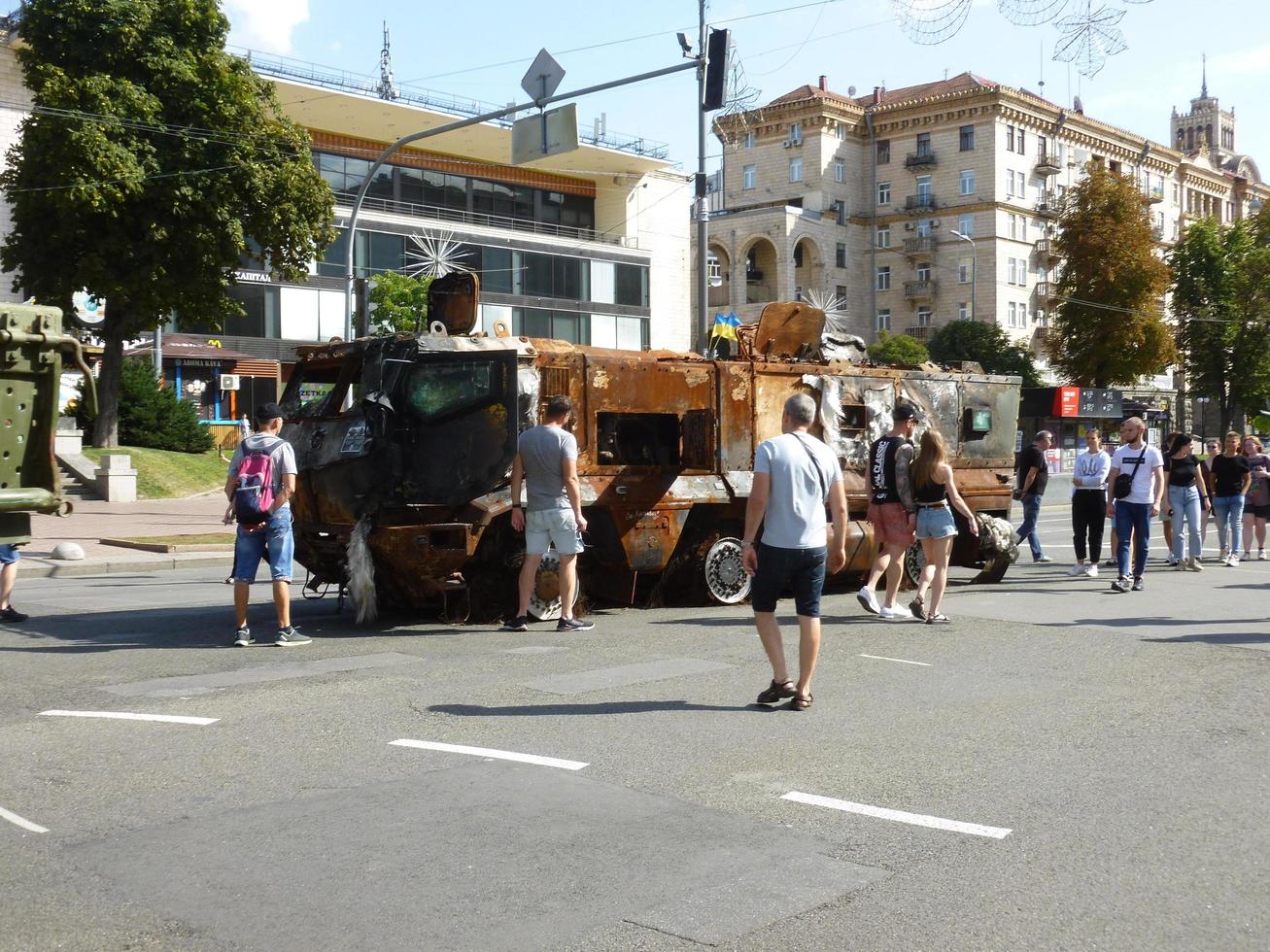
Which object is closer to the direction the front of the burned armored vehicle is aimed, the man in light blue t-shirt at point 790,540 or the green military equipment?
the green military equipment

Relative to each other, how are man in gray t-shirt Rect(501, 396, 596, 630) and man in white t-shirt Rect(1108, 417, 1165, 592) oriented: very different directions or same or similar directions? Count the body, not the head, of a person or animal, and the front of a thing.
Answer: very different directions

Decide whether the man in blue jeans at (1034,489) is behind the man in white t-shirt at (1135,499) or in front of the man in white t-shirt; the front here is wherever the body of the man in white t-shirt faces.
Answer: behind

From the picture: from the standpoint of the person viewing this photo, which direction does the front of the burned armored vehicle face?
facing the viewer and to the left of the viewer

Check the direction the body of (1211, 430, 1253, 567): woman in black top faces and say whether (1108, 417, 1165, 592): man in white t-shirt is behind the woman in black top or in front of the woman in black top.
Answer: in front

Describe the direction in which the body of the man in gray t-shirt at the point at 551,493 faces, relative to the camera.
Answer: away from the camera

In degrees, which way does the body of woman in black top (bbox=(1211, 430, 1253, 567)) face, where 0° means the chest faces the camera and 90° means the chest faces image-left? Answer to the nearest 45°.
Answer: approximately 0°

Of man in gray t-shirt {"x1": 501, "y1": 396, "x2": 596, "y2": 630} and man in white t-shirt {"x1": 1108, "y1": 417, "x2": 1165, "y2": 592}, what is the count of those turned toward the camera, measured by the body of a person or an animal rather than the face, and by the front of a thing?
1

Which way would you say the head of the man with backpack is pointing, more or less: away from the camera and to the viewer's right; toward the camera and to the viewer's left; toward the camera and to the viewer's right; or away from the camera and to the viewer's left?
away from the camera and to the viewer's right

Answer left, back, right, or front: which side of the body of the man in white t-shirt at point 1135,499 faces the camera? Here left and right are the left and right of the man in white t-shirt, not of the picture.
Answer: front

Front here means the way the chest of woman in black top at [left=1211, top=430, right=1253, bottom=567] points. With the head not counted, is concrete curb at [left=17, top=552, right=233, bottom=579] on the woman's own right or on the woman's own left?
on the woman's own right

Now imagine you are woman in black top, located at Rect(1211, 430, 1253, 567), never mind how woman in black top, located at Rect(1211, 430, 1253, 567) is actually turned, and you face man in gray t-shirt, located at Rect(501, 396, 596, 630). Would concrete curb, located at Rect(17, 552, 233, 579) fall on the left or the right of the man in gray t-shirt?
right

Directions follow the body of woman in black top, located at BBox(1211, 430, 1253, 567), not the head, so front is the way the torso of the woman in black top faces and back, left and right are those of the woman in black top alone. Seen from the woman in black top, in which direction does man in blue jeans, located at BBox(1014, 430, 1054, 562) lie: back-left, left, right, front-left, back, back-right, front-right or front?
right
